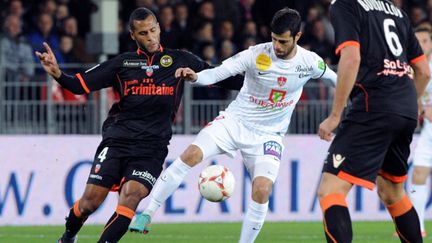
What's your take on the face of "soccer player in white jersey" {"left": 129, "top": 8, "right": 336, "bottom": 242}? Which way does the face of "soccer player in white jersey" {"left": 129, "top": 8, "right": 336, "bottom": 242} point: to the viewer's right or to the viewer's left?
to the viewer's left

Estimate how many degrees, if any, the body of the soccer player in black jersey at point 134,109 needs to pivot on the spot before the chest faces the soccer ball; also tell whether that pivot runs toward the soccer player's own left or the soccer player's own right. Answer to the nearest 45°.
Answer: approximately 90° to the soccer player's own left

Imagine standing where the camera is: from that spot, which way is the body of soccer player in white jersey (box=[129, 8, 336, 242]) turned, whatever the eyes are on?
toward the camera

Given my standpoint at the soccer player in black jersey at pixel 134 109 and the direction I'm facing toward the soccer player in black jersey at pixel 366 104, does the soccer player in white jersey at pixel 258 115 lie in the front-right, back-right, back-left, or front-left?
front-left

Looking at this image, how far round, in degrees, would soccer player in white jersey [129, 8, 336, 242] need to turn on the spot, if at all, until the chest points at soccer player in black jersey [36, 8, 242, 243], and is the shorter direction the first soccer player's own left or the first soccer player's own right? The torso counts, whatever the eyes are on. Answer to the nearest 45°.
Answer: approximately 90° to the first soccer player's own right

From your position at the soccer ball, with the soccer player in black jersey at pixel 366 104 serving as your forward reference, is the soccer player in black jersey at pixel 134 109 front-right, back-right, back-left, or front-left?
back-right

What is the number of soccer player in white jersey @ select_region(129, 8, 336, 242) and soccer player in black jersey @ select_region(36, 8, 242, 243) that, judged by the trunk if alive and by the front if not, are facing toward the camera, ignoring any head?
2

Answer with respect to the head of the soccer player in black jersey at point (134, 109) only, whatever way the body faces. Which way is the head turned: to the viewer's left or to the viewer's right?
to the viewer's right

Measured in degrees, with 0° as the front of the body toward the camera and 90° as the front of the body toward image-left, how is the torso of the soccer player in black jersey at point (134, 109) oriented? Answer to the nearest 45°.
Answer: approximately 0°
